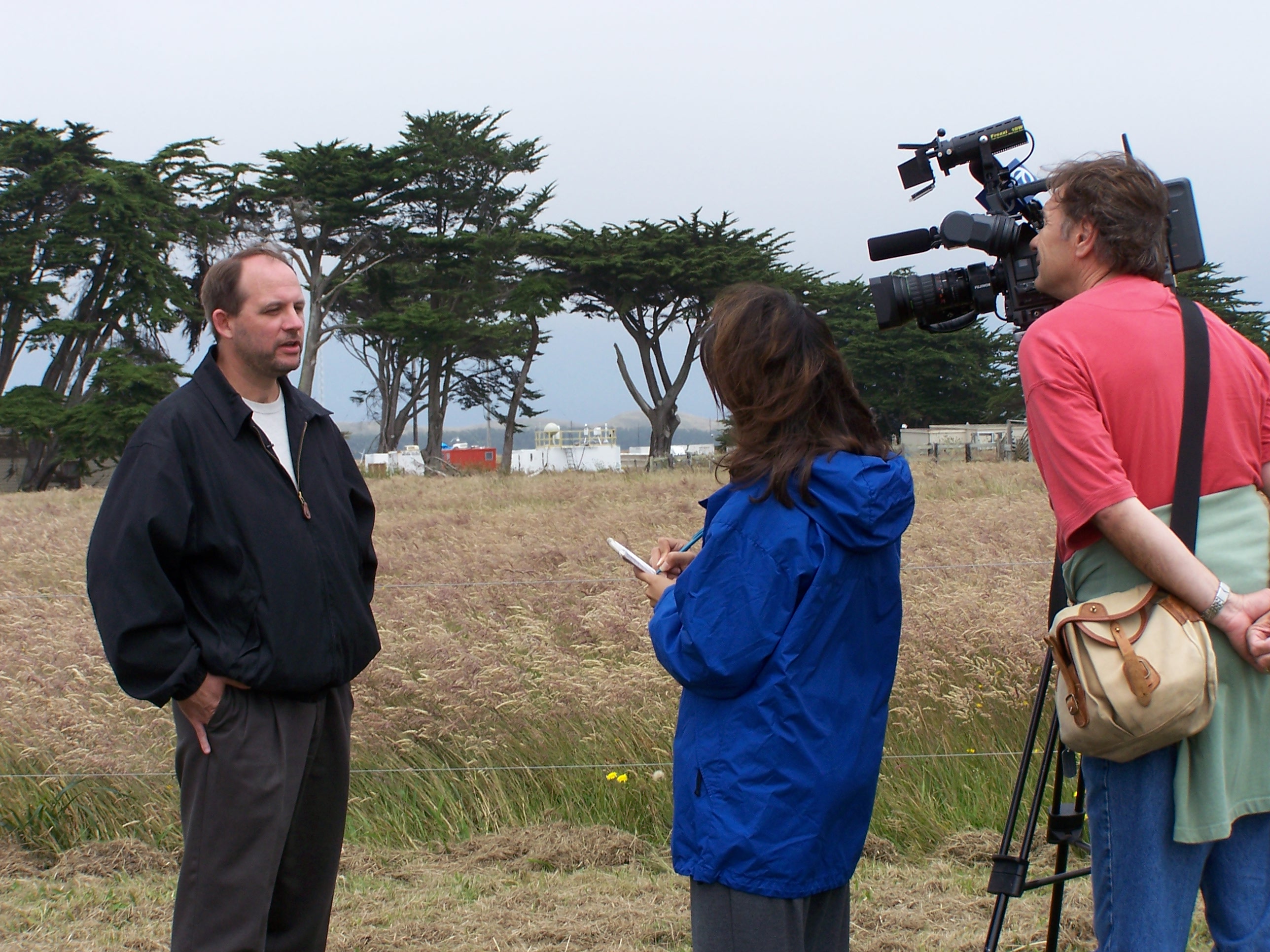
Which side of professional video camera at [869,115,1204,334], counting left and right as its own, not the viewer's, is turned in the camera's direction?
left

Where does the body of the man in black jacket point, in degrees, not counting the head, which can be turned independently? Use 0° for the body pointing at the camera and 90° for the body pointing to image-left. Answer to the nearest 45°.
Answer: approximately 315°

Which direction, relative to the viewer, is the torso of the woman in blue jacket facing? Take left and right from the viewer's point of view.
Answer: facing away from the viewer and to the left of the viewer

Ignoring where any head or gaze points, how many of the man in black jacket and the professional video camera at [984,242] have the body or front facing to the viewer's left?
1

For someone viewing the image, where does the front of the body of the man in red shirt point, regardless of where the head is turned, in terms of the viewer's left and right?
facing away from the viewer and to the left of the viewer

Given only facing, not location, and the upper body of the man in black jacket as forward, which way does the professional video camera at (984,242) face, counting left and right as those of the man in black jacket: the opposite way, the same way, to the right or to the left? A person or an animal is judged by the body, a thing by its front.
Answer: the opposite way

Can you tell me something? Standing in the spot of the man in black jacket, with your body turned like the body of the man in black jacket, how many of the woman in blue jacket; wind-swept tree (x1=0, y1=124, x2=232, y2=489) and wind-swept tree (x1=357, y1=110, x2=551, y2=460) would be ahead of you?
1

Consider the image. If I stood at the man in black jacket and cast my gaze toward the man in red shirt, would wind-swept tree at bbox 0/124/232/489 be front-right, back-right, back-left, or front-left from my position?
back-left

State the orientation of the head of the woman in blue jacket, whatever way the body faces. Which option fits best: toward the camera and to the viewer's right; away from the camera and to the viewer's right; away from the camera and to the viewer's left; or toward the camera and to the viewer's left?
away from the camera and to the viewer's left

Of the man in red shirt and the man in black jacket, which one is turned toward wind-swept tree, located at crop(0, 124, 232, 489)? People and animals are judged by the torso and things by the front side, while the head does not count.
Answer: the man in red shirt

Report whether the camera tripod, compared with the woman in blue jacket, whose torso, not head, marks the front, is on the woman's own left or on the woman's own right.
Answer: on the woman's own right
